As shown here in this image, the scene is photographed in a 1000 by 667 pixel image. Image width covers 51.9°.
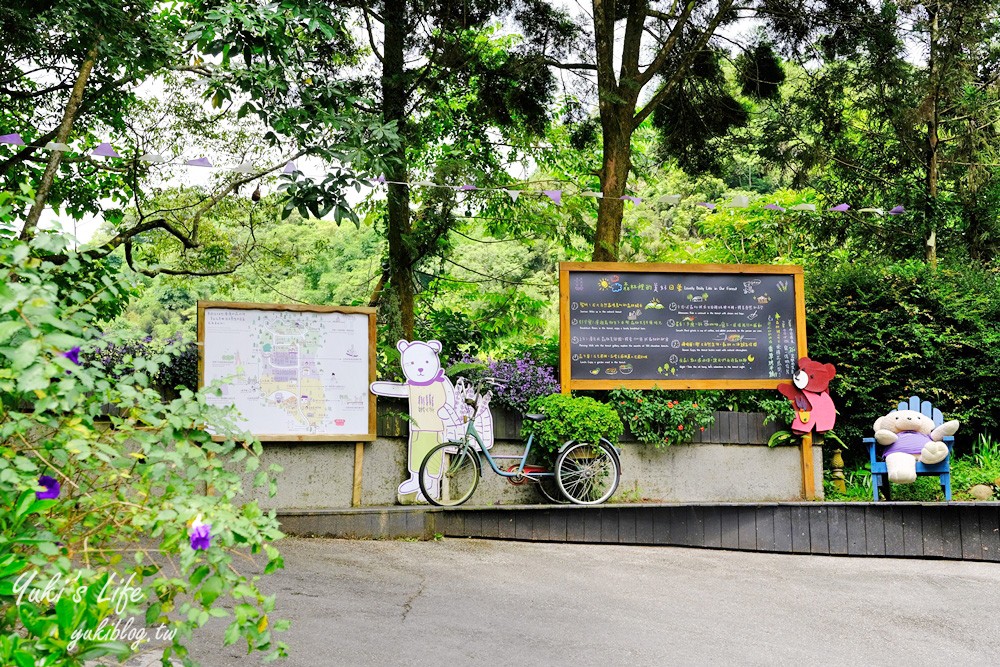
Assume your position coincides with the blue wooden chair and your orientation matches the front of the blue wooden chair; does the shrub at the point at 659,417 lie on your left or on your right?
on your right

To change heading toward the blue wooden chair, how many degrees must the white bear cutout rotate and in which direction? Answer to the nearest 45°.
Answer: approximately 90° to its left

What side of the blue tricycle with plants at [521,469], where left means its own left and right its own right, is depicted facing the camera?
left

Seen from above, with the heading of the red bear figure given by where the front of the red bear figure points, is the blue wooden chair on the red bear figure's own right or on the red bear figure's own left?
on the red bear figure's own left

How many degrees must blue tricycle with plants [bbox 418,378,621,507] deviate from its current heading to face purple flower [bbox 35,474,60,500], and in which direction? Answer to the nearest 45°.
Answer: approximately 90° to its left

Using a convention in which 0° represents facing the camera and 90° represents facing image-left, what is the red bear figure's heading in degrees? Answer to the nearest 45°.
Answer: approximately 45°

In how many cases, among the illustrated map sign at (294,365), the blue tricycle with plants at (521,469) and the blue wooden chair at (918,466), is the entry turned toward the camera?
2

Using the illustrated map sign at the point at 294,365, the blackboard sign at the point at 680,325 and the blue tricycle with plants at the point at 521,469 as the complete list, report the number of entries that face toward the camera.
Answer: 2

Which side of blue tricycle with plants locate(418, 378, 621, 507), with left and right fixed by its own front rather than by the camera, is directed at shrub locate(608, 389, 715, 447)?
back

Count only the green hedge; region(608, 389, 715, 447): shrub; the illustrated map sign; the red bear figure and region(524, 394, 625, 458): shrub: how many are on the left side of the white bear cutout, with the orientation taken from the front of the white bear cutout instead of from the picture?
4

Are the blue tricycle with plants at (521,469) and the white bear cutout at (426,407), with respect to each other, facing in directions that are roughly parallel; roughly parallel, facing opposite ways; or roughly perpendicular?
roughly perpendicular

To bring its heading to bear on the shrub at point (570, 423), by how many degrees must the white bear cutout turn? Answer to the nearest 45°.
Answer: approximately 90° to its left

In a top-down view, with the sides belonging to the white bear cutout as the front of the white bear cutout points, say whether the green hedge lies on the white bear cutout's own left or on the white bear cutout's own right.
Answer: on the white bear cutout's own left
